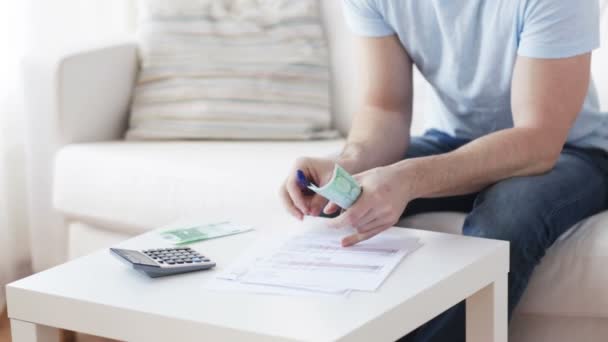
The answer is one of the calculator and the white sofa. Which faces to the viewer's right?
the calculator

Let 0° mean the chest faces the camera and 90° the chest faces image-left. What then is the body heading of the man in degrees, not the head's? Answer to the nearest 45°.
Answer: approximately 45°

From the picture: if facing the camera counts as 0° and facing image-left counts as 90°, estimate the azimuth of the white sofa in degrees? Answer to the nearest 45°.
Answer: approximately 45°

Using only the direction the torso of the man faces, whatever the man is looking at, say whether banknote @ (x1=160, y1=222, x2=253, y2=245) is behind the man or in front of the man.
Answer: in front

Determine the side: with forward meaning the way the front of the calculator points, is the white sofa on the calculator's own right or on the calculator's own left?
on the calculator's own left
